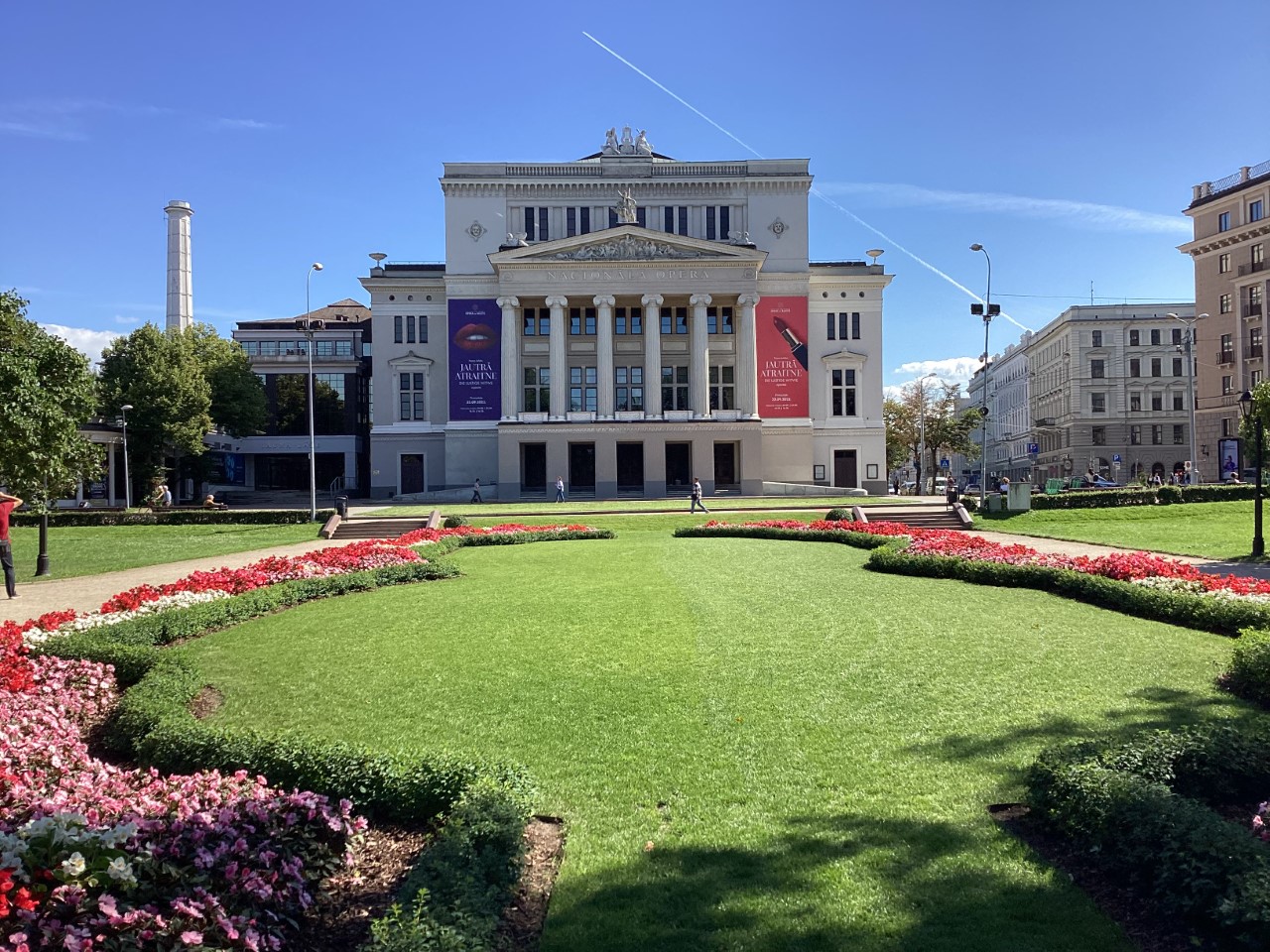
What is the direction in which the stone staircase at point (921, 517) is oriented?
toward the camera

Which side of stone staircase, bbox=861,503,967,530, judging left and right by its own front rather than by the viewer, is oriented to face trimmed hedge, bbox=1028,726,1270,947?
front

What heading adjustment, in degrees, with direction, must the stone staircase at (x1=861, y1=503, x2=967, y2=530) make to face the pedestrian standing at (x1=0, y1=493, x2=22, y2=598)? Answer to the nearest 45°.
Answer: approximately 45° to its right

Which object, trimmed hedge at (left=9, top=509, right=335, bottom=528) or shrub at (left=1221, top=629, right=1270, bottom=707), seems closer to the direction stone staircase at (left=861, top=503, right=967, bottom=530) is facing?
the shrub

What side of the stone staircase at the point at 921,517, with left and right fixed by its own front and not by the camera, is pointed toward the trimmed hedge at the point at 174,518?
right

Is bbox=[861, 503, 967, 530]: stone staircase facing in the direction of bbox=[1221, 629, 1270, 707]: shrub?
yes
